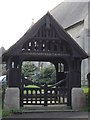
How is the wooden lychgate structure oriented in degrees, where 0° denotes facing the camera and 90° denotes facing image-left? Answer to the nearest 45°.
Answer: approximately 0°
